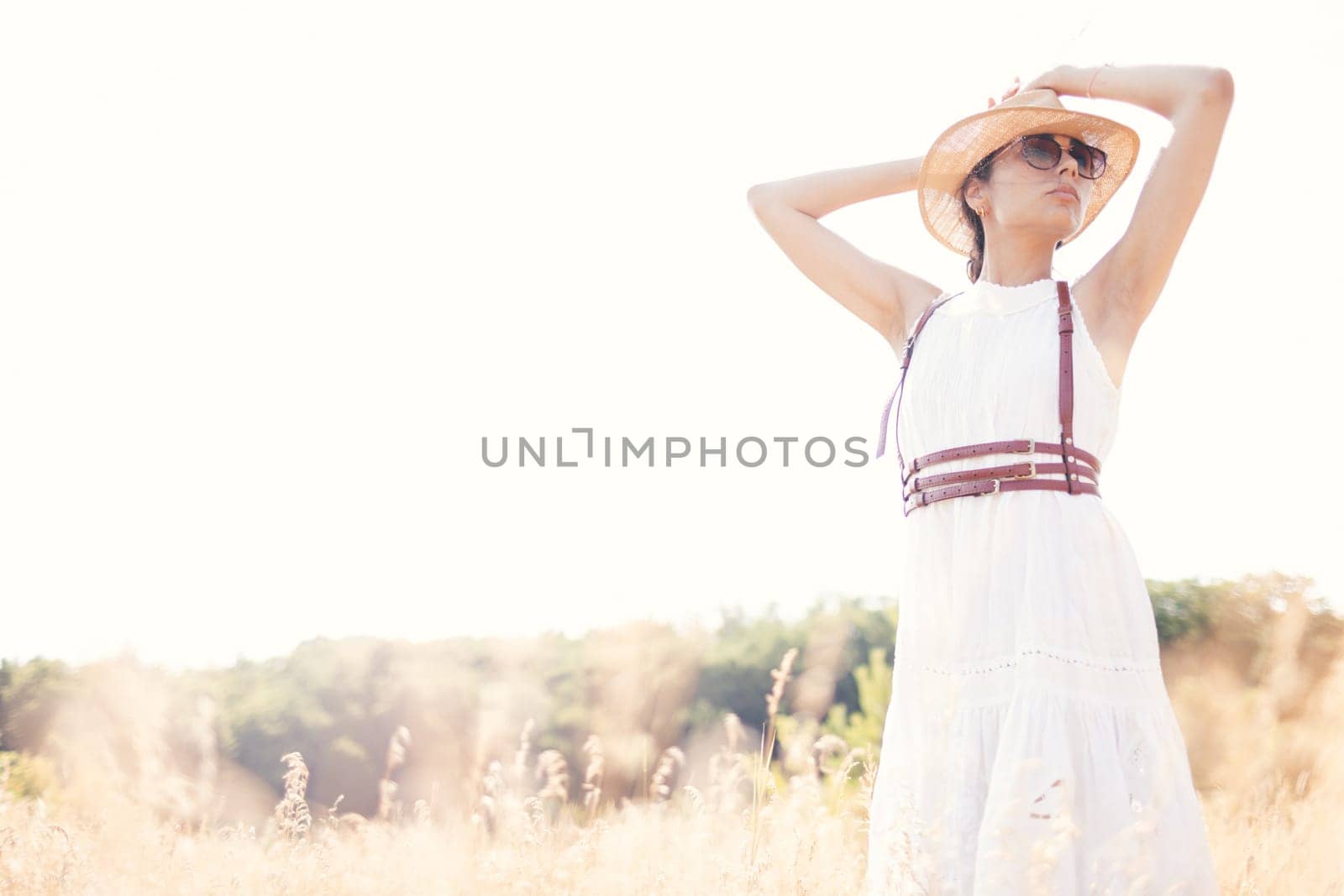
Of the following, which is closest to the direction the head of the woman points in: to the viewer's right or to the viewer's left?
to the viewer's right

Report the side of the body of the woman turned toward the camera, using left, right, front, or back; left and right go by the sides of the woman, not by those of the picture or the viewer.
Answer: front
